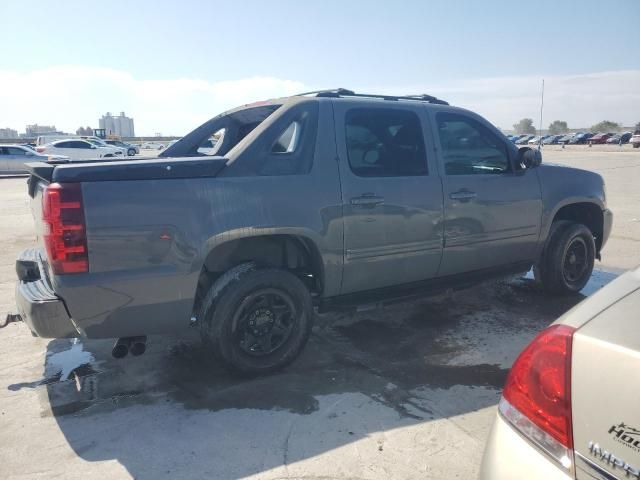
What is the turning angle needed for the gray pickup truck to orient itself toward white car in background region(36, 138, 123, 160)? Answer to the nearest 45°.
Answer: approximately 90° to its left

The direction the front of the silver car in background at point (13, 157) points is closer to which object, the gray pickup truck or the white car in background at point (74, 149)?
the white car in background

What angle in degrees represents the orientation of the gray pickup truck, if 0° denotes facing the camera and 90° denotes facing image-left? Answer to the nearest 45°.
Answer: approximately 225°

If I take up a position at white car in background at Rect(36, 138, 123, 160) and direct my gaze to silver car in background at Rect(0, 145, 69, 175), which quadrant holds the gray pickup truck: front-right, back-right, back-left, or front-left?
front-left

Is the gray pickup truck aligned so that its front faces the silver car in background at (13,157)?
no
